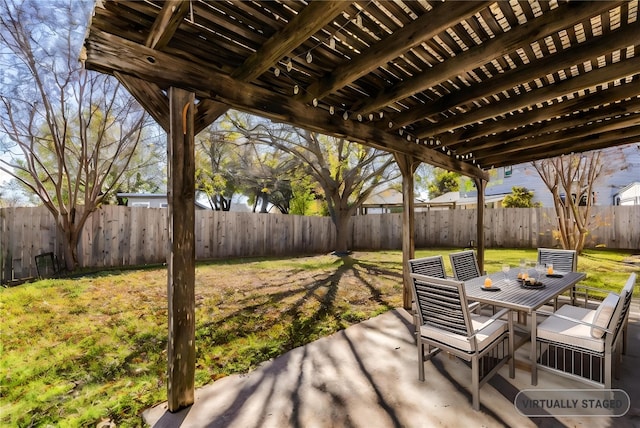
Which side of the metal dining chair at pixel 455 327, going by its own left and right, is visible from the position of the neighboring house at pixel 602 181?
front

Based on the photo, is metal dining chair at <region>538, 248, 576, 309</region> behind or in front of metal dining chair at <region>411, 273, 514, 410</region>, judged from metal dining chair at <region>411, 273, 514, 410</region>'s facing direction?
in front

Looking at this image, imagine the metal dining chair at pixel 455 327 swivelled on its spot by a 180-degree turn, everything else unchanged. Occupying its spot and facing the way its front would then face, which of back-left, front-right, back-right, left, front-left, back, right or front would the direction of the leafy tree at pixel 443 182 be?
back-right

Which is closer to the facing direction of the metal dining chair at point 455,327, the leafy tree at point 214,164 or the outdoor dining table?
the outdoor dining table

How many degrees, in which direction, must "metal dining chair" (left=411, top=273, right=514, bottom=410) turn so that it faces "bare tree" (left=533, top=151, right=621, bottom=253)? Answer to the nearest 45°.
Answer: approximately 45° to its left

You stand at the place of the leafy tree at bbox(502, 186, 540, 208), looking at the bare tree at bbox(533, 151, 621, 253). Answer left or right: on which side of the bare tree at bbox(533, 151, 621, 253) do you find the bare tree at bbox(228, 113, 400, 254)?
right

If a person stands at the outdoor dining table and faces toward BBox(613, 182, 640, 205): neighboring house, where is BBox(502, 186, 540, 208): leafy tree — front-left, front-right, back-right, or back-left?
front-left

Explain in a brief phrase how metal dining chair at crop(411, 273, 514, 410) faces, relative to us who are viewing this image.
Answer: facing away from the viewer and to the right of the viewer

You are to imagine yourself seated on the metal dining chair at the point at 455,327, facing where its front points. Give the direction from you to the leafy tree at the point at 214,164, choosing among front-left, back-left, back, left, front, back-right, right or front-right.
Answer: left

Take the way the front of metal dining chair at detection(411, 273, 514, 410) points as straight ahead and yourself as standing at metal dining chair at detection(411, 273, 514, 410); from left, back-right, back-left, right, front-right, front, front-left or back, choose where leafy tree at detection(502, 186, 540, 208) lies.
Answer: front-left

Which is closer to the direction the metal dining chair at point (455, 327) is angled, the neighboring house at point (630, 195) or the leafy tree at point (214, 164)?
the neighboring house

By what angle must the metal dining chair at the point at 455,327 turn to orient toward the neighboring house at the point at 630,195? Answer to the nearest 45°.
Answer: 0° — it already faces it

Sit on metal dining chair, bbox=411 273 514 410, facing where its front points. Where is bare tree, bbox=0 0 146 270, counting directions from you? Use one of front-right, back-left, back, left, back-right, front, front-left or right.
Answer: back-left
